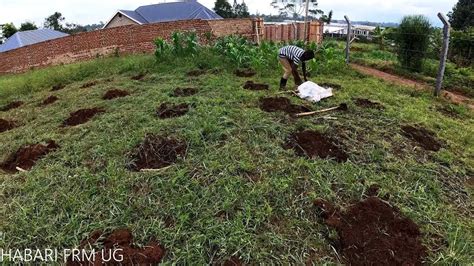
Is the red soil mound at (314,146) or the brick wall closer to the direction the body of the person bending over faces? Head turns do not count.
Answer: the red soil mound

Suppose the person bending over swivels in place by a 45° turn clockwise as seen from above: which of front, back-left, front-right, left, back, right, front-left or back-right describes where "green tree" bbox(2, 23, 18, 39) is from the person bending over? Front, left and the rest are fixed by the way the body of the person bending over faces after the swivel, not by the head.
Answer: back

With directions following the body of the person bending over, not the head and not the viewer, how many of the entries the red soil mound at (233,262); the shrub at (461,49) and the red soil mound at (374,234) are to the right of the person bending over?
2

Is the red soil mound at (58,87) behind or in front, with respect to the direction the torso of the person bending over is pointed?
behind

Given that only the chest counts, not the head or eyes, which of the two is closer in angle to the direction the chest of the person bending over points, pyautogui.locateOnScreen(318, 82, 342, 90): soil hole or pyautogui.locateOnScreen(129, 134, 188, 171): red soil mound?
the soil hole

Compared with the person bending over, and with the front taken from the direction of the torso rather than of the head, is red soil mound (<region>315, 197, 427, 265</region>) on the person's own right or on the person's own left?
on the person's own right

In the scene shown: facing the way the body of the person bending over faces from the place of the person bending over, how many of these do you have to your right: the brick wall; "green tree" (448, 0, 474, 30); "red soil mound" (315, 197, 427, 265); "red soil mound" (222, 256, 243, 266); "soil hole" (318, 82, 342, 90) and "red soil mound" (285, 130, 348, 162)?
3

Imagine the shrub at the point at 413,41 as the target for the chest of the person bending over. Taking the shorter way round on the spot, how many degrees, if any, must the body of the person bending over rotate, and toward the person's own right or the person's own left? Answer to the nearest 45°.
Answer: approximately 45° to the person's own left

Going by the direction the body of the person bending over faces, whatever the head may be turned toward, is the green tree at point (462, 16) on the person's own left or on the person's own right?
on the person's own left

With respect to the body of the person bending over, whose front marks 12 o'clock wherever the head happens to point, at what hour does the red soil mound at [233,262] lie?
The red soil mound is roughly at 3 o'clock from the person bending over.

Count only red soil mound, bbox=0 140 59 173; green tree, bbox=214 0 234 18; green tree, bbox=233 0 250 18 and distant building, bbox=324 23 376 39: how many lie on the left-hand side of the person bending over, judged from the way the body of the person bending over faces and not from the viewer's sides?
3

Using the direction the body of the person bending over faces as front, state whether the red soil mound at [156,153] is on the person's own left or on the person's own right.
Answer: on the person's own right

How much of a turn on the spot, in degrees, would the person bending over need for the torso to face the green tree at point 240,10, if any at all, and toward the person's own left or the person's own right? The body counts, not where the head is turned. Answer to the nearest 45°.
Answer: approximately 90° to the person's own left

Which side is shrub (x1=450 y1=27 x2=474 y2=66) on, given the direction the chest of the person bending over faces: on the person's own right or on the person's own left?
on the person's own left

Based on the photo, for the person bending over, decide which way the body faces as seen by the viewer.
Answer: to the viewer's right

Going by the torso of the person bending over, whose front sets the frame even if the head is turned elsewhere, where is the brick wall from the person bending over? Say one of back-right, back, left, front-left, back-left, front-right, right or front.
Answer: back-left
